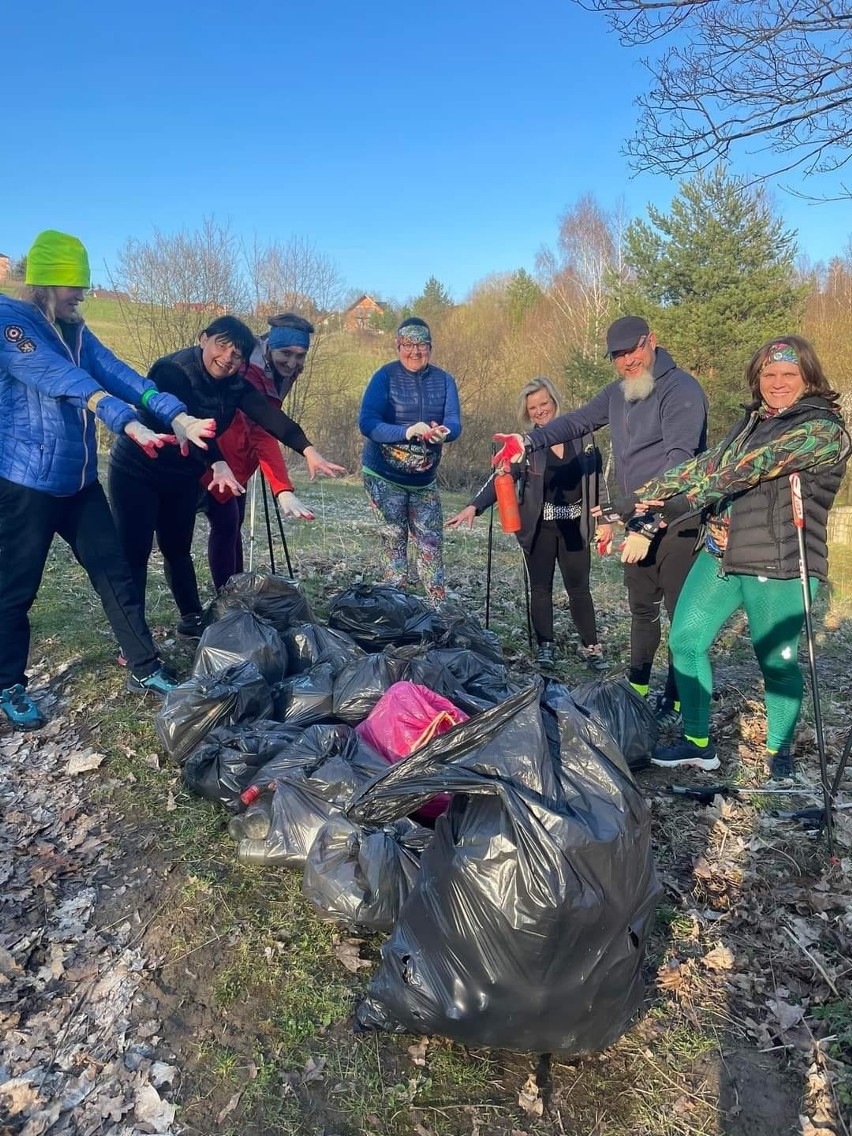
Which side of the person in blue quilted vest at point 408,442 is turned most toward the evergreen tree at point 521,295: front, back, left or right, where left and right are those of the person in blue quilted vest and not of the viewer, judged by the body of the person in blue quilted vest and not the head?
back

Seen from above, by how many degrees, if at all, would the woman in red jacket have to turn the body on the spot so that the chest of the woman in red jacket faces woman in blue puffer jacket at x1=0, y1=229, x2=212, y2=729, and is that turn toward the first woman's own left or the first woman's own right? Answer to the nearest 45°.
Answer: approximately 90° to the first woman's own right

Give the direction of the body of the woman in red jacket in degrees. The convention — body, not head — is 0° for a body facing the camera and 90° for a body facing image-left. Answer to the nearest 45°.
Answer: approximately 315°

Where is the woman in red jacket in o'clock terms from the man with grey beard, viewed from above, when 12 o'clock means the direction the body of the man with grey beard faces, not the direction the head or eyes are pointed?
The woman in red jacket is roughly at 2 o'clock from the man with grey beard.

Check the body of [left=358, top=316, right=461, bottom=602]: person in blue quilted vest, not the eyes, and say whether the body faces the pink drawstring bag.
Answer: yes

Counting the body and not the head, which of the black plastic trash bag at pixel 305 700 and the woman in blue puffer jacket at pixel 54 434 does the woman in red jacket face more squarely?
the black plastic trash bag

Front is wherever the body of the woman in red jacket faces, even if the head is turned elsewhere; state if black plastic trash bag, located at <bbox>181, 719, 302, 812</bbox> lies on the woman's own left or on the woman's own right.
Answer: on the woman's own right

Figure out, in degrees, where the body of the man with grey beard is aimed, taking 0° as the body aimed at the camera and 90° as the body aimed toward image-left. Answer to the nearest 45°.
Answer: approximately 45°

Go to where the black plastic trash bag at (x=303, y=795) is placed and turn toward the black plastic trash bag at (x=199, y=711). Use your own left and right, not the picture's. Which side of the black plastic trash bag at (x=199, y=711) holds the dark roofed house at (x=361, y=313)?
right

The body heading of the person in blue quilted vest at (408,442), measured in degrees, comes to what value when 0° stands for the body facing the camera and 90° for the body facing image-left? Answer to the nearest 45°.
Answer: approximately 0°

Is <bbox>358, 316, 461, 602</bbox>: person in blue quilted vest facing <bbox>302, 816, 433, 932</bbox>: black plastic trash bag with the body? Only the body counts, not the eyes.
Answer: yes
